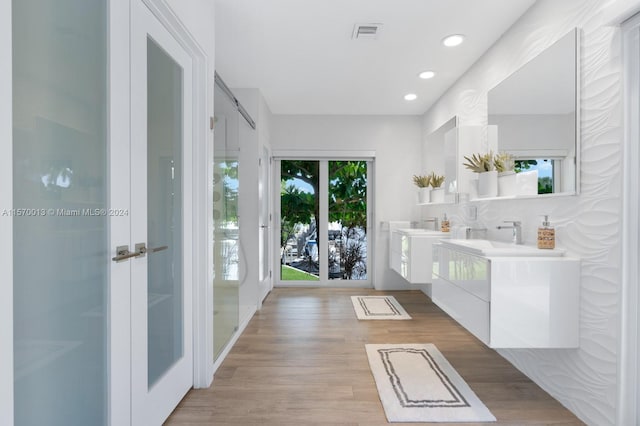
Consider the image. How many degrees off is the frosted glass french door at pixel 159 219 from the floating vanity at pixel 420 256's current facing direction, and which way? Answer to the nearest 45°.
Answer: approximately 45° to its left

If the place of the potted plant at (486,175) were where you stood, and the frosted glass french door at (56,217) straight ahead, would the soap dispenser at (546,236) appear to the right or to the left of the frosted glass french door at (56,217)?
left

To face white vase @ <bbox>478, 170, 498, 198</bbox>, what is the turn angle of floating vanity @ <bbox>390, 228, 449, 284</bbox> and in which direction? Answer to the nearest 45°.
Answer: approximately 135° to its left

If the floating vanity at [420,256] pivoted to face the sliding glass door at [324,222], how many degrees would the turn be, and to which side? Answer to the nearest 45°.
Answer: approximately 45° to its right

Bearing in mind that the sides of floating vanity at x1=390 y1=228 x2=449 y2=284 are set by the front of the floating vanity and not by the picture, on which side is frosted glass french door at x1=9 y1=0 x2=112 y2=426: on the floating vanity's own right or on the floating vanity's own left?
on the floating vanity's own left

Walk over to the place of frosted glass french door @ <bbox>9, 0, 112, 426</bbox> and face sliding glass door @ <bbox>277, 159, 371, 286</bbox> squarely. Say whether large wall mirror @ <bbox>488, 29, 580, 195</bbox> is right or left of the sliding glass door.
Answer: right

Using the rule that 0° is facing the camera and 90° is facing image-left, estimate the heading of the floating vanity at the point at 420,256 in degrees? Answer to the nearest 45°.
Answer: approximately 90°

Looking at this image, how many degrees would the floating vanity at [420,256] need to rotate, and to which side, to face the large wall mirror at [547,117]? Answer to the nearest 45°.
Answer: approximately 135° to its left

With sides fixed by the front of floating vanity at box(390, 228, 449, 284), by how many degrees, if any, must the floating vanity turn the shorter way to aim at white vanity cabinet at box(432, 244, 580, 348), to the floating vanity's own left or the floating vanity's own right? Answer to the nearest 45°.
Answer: approximately 90° to the floating vanity's own left
